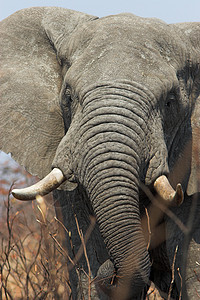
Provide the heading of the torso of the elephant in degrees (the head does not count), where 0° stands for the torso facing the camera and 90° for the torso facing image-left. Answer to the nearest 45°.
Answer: approximately 0°
